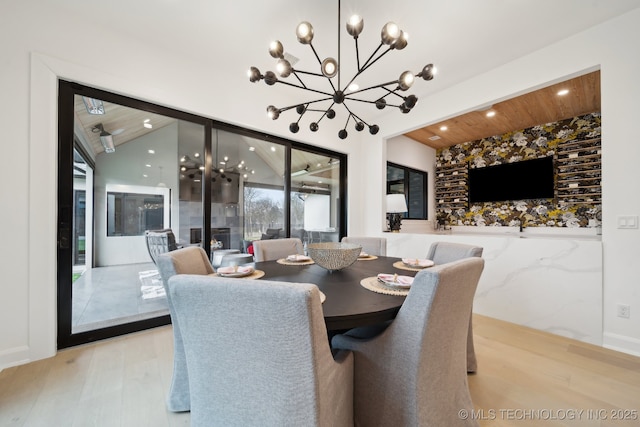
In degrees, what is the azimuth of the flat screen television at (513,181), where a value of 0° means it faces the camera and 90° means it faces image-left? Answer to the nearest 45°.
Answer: approximately 45°

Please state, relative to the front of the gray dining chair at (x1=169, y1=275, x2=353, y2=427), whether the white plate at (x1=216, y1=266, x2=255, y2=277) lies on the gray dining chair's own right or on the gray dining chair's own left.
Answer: on the gray dining chair's own left

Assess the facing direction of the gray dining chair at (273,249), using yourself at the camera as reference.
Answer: facing the viewer and to the right of the viewer

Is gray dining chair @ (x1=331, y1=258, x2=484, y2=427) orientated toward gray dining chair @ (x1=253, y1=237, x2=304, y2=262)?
yes

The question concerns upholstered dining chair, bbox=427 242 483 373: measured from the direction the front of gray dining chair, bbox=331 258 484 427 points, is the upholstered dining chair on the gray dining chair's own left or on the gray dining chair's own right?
on the gray dining chair's own right

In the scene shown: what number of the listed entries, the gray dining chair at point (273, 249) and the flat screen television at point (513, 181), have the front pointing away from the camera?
0

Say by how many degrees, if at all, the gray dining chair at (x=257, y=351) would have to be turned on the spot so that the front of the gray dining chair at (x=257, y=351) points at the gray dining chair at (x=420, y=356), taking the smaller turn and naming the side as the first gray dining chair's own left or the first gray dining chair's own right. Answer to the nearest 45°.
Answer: approximately 45° to the first gray dining chair's own right

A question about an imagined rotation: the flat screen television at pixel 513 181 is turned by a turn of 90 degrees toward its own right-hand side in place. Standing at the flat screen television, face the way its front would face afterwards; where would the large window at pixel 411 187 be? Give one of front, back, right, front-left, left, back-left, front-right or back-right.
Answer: front-left

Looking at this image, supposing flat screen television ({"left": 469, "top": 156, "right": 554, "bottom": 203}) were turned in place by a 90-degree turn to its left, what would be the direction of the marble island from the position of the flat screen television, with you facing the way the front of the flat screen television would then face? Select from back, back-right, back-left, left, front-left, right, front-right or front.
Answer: front-right

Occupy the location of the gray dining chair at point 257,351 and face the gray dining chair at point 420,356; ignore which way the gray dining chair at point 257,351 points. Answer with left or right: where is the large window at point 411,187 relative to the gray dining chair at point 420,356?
left

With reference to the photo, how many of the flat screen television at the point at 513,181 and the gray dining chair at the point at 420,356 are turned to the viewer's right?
0

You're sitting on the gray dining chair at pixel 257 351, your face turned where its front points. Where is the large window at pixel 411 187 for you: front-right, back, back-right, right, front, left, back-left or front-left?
front

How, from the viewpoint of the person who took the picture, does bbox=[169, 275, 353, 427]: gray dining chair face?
facing away from the viewer and to the right of the viewer

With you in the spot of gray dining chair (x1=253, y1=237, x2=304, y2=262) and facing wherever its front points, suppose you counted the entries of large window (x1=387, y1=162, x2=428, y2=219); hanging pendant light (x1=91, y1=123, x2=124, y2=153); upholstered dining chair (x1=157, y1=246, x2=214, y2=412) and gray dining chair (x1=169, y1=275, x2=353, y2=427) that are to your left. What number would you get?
1

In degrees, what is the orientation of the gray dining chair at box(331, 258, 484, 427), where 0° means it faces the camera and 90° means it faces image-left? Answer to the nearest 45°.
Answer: approximately 135°
